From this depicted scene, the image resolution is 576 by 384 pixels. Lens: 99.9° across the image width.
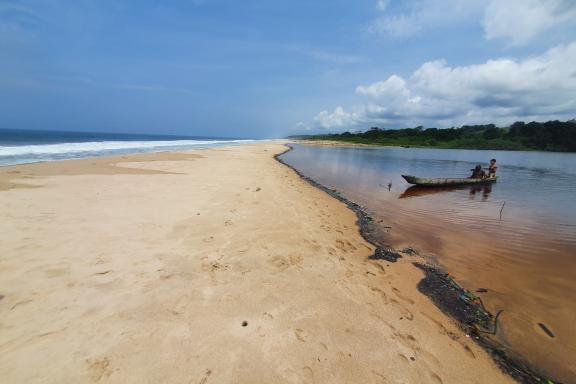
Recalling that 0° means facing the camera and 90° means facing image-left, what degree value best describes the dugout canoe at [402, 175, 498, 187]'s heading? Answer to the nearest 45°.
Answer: approximately 90°

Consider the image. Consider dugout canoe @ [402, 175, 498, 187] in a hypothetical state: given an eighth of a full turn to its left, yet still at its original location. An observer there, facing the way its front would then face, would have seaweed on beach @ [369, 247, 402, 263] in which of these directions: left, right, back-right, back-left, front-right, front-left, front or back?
front-left
